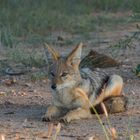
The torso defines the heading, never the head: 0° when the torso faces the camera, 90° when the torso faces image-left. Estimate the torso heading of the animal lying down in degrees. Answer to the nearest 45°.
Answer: approximately 45°
